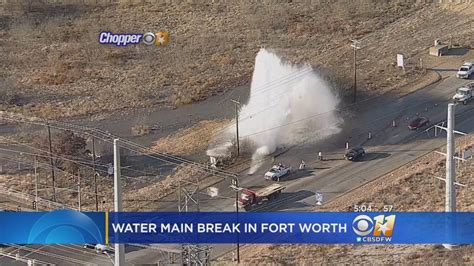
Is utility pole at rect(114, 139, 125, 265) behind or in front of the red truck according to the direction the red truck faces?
in front

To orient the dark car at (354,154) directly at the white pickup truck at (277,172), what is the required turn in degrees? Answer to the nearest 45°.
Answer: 0° — it already faces it

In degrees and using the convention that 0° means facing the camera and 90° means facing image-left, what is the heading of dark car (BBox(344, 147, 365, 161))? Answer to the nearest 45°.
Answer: approximately 45°

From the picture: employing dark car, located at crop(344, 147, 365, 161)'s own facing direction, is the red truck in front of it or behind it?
in front

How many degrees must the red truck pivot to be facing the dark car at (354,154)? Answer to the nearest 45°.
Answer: approximately 180°

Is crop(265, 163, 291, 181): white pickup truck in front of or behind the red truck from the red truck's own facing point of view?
behind

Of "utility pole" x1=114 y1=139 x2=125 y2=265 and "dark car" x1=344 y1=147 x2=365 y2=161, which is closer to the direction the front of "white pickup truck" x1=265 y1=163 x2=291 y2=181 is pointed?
the utility pole

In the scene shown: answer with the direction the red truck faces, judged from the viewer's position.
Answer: facing the viewer and to the left of the viewer
